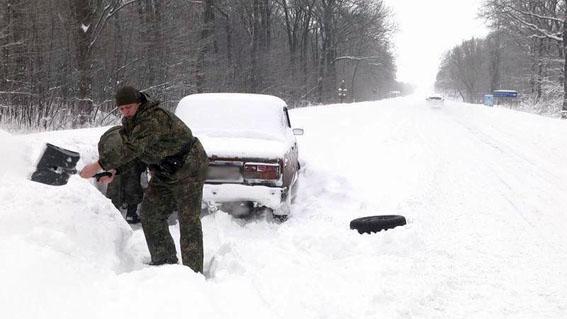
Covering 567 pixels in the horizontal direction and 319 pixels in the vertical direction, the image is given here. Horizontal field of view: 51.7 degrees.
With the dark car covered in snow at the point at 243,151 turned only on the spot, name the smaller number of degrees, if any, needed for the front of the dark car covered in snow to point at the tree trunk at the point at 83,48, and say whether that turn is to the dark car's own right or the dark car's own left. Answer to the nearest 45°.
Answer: approximately 45° to the dark car's own left

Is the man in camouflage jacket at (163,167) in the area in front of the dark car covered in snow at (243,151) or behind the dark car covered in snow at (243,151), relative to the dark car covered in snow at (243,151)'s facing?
behind

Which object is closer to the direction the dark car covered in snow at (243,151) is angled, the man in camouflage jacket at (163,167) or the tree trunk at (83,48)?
the tree trunk

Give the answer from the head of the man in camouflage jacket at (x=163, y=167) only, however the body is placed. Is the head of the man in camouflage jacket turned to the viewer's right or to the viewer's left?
to the viewer's left

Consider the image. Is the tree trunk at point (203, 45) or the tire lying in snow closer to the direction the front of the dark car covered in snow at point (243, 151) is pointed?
the tree trunk

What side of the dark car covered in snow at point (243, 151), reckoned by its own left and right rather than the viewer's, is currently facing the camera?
back
